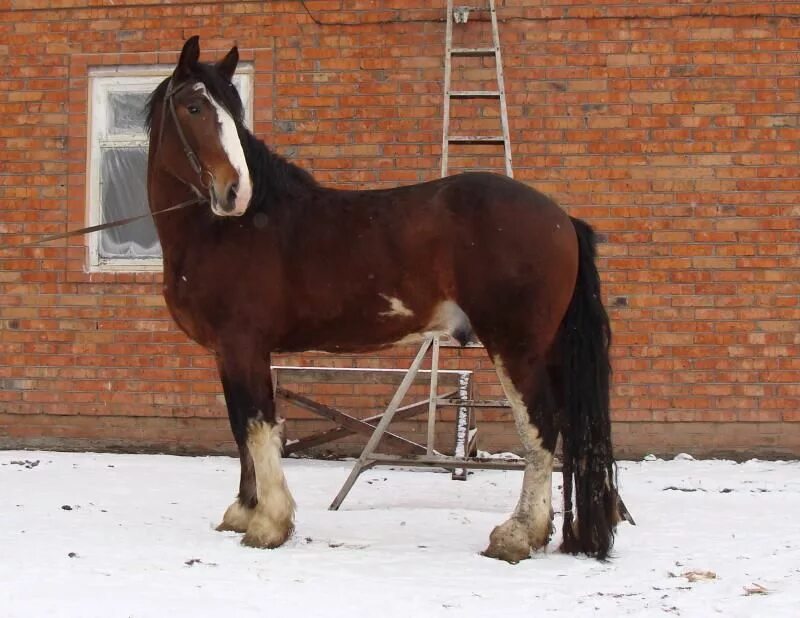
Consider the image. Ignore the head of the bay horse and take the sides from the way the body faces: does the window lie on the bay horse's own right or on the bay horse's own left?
on the bay horse's own right

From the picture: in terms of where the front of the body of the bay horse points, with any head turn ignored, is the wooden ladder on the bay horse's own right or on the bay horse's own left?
on the bay horse's own right

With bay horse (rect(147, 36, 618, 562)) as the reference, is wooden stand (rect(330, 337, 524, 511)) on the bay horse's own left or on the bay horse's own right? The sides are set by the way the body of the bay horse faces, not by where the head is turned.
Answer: on the bay horse's own right

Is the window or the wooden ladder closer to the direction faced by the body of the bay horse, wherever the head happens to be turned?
the window

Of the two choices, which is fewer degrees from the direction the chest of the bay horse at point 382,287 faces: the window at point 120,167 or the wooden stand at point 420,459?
the window

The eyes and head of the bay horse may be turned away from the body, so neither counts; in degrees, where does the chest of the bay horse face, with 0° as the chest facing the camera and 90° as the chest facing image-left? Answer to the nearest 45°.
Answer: approximately 90°
